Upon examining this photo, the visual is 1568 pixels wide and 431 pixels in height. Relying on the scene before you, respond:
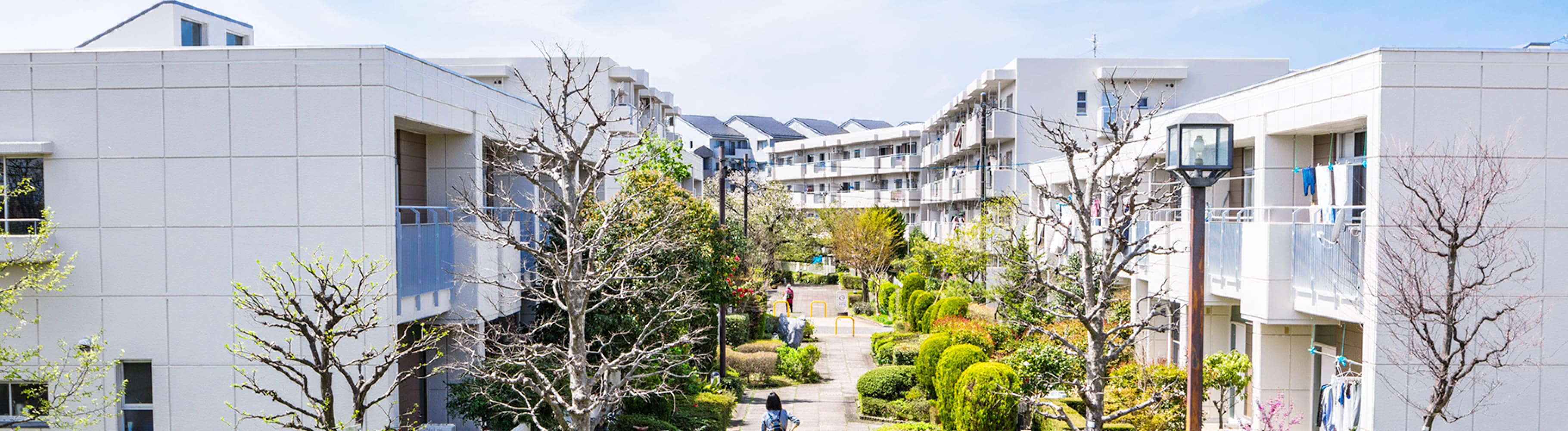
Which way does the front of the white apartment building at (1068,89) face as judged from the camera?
facing to the left of the viewer

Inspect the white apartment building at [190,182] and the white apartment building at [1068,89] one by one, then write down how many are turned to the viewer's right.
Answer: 1

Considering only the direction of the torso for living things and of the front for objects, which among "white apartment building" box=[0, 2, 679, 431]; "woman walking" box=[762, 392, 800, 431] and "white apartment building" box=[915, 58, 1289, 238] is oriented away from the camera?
the woman walking

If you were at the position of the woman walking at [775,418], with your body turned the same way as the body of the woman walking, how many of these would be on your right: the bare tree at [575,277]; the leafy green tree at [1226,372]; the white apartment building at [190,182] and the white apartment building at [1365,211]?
2

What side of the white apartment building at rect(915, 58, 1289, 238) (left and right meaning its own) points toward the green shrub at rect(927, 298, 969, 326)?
left

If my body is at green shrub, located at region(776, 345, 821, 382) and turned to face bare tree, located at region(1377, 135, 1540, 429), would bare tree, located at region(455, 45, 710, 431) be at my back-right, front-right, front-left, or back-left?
front-right

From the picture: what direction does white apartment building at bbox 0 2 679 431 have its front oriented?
to the viewer's right

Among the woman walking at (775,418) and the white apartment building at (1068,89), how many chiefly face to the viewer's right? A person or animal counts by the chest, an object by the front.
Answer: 0

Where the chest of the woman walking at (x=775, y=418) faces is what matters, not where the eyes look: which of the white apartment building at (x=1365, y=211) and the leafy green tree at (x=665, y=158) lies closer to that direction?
the leafy green tree

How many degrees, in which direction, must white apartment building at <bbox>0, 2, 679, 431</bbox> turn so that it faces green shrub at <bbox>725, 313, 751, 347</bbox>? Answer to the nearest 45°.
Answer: approximately 45° to its left

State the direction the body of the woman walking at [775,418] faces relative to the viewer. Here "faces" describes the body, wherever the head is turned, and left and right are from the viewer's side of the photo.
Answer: facing away from the viewer

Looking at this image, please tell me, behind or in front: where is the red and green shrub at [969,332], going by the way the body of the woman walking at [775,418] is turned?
in front

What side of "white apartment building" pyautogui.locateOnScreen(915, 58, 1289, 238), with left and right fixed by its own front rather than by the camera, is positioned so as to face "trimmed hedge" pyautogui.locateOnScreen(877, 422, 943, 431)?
left

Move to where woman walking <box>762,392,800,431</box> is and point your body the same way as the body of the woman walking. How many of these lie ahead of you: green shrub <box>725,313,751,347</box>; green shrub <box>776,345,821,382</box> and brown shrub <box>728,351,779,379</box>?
3

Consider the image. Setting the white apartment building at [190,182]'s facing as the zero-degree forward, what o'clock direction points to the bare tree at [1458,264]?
The bare tree is roughly at 1 o'clock from the white apartment building.

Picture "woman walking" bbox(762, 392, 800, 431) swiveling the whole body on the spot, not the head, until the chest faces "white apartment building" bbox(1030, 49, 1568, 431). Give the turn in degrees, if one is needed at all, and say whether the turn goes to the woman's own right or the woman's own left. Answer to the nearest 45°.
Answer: approximately 90° to the woman's own right
